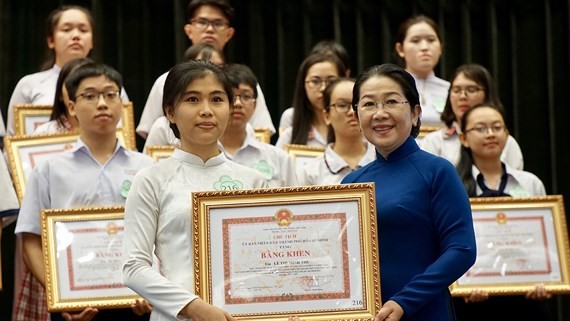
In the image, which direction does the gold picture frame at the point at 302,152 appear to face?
toward the camera

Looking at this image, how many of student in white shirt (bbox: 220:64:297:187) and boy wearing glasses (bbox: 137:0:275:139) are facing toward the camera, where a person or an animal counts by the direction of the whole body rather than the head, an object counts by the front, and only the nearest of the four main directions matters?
2

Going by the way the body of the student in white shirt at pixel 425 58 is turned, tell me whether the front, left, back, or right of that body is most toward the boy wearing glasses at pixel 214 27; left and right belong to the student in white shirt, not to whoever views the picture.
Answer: right

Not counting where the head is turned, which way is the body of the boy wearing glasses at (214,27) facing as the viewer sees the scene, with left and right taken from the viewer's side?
facing the viewer

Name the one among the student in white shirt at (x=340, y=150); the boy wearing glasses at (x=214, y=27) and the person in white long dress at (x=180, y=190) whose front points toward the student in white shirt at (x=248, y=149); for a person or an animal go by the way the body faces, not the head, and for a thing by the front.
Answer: the boy wearing glasses

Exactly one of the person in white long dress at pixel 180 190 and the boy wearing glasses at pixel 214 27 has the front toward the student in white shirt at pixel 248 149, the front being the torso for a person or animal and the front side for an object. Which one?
the boy wearing glasses

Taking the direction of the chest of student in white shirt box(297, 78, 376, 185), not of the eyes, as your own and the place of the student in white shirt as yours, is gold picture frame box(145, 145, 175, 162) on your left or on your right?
on your right

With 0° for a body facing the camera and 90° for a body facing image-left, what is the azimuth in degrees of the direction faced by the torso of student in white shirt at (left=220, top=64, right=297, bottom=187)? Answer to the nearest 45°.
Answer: approximately 0°

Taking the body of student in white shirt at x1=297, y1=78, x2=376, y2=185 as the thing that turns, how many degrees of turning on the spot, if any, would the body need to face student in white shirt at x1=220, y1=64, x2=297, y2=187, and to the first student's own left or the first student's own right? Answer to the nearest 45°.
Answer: approximately 135° to the first student's own right

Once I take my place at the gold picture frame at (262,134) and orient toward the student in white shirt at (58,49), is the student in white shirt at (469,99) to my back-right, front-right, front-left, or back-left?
back-right

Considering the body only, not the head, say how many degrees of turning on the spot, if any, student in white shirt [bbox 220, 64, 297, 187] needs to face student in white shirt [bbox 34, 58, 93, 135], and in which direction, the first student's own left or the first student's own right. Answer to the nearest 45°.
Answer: approximately 90° to the first student's own right

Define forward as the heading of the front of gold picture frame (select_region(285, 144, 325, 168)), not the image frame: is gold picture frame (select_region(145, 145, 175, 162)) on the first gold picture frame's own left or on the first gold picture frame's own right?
on the first gold picture frame's own right
